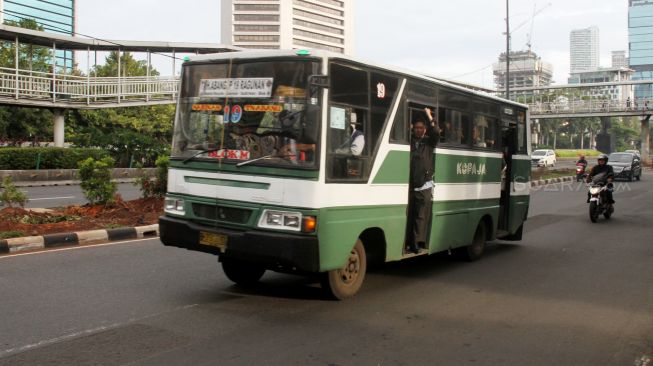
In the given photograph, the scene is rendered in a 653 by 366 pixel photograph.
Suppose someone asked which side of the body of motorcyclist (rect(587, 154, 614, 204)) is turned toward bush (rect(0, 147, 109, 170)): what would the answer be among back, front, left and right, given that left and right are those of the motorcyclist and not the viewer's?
right

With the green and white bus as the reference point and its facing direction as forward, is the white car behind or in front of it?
behind

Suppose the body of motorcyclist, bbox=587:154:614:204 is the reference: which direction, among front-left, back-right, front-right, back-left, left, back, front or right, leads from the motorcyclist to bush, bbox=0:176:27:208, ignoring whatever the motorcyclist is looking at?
front-right

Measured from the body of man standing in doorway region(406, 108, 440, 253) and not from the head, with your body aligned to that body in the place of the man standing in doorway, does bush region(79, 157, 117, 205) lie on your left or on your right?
on your right

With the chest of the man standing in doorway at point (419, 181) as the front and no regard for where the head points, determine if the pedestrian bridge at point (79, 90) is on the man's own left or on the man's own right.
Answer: on the man's own right

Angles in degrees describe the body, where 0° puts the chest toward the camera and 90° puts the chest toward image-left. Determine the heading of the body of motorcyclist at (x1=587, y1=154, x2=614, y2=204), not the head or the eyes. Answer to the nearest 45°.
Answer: approximately 0°

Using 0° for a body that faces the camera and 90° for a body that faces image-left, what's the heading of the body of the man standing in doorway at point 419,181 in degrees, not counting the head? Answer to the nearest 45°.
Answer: approximately 45°
